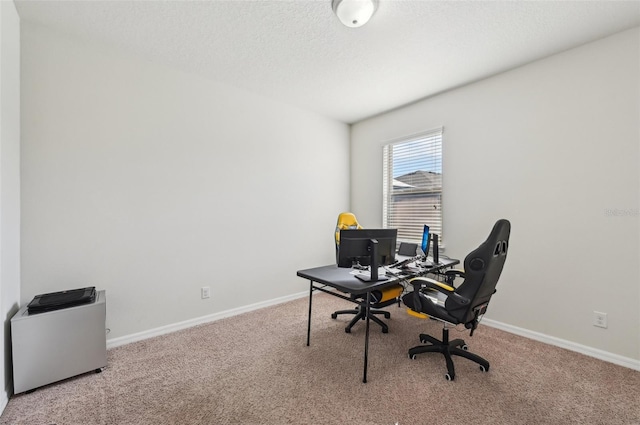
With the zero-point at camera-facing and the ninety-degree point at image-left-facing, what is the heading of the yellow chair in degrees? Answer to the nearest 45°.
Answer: approximately 315°

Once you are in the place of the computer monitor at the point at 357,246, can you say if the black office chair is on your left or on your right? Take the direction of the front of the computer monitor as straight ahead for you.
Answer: on your right

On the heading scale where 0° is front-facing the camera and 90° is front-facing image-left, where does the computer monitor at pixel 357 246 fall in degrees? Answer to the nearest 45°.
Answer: approximately 180°

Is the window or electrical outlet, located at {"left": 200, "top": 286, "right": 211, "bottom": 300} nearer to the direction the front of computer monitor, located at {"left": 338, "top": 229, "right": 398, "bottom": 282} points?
the window

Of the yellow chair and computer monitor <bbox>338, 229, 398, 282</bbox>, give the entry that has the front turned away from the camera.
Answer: the computer monitor

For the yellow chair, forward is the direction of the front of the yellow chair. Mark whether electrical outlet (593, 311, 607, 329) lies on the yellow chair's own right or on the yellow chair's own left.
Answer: on the yellow chair's own left

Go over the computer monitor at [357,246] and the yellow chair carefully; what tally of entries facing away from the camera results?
1

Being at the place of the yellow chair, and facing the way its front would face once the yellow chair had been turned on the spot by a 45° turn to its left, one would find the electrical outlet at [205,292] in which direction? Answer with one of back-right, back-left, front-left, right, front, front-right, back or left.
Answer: back
